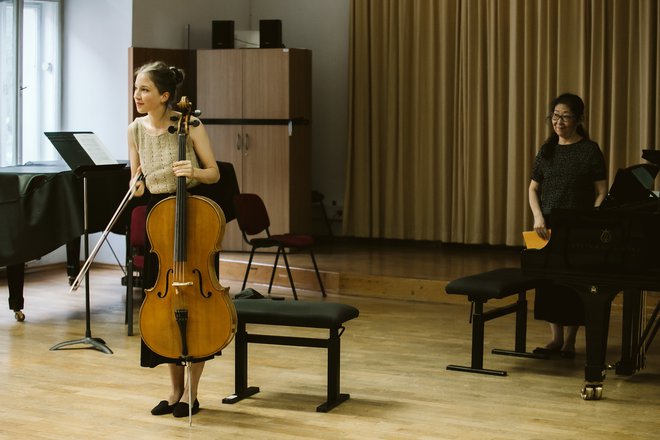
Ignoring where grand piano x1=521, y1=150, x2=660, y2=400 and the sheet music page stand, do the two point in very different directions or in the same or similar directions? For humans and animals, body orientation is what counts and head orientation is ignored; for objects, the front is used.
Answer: very different directions

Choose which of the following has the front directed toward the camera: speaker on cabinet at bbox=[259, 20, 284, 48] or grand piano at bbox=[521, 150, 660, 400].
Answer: the speaker on cabinet

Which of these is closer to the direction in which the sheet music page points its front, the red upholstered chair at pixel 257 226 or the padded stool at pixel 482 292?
the padded stool

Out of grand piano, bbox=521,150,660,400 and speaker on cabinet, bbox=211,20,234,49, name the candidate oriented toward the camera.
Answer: the speaker on cabinet

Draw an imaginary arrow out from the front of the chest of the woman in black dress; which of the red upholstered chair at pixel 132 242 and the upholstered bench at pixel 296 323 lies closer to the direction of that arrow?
the upholstered bench

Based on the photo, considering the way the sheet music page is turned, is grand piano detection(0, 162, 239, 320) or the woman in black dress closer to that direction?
the woman in black dress

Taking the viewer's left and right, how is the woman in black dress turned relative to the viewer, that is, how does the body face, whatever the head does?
facing the viewer and to the left of the viewer

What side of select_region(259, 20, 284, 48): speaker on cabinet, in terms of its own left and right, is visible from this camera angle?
front

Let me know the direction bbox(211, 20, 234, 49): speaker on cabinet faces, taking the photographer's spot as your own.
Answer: facing the viewer

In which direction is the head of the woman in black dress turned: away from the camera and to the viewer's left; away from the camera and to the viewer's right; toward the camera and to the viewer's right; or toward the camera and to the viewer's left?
toward the camera and to the viewer's left

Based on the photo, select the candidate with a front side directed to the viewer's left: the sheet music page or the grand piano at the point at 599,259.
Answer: the grand piano

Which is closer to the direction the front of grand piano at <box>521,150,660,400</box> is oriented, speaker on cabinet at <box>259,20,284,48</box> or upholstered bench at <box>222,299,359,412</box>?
the upholstered bench

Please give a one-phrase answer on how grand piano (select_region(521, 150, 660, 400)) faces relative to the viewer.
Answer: facing to the left of the viewer

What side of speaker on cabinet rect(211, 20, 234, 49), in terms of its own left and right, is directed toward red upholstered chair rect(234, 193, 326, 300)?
front

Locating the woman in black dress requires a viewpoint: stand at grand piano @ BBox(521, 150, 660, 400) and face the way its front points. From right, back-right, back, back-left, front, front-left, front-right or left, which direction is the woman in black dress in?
right

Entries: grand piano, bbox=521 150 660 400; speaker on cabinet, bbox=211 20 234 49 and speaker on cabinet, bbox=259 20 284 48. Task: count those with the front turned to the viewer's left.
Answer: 1

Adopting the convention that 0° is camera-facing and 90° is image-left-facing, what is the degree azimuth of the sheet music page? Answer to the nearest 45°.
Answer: approximately 315°
